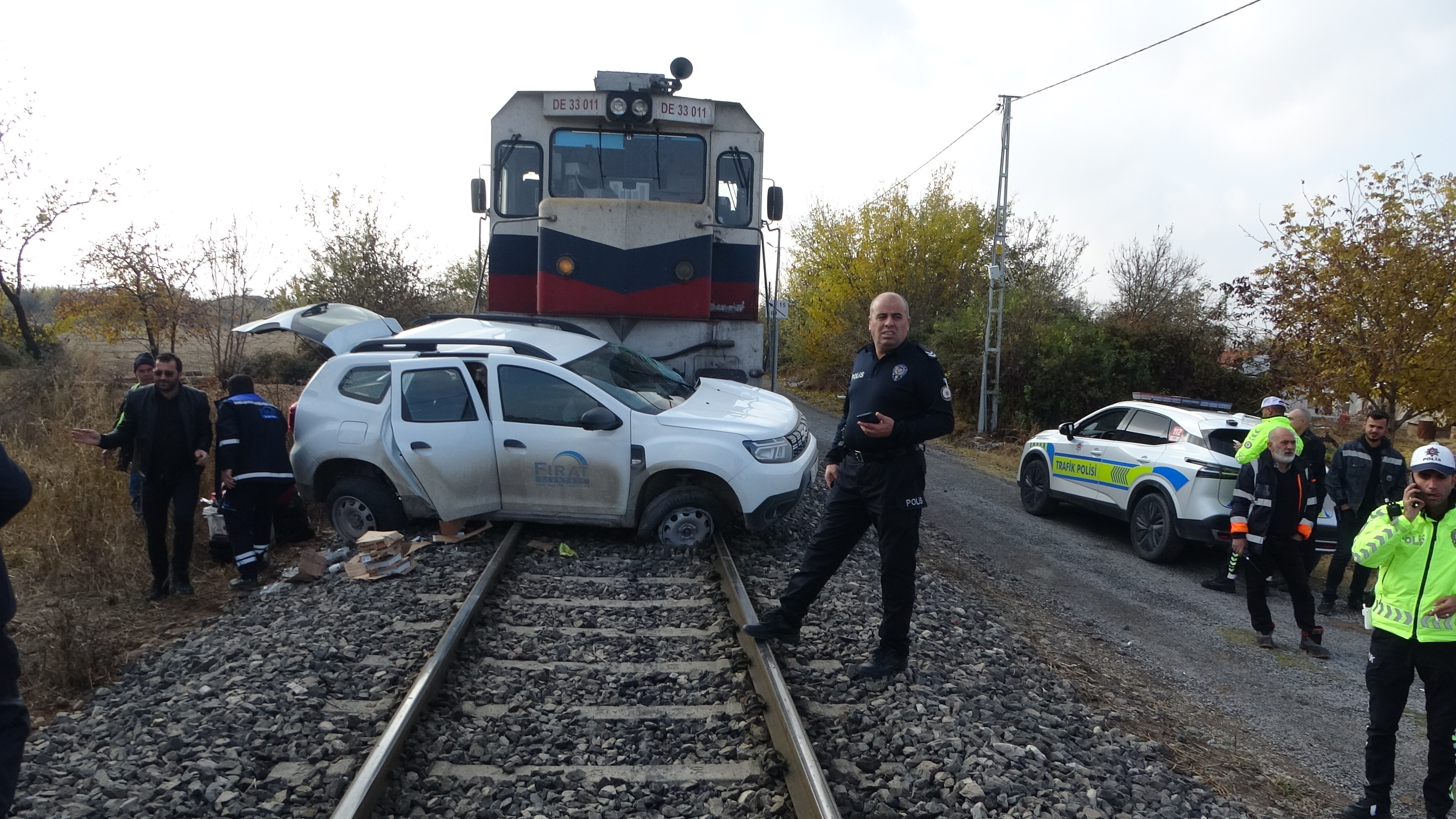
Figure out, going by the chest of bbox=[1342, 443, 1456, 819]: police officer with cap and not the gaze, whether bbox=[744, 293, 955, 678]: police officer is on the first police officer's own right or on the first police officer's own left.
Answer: on the first police officer's own right

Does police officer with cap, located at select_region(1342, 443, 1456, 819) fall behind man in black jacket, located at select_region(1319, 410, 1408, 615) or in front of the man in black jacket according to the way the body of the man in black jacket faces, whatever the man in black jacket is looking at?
in front

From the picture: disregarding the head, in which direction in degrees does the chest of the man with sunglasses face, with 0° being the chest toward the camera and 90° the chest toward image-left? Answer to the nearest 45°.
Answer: approximately 0°

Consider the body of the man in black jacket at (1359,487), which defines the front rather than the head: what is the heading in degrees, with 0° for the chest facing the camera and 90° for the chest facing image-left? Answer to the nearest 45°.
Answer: approximately 0°

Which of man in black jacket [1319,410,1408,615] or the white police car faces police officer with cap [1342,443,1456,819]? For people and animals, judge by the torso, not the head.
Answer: the man in black jacket

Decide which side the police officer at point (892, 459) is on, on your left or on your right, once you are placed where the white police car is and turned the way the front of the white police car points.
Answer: on your left

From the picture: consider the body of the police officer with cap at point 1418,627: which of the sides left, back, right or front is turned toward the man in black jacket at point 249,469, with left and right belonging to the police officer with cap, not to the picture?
right

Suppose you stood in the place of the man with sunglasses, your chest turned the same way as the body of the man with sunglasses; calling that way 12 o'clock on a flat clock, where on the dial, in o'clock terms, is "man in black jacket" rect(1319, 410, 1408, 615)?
The man in black jacket is roughly at 10 o'clock from the man with sunglasses.
